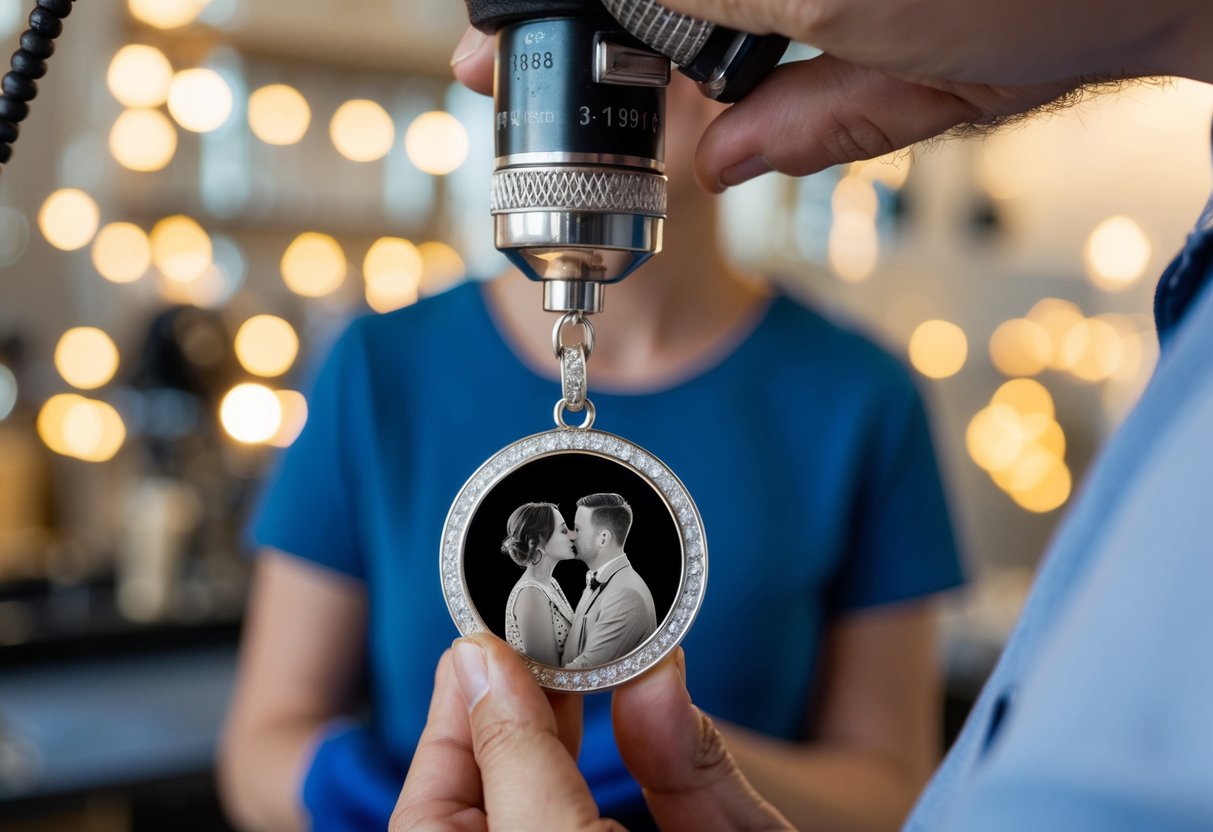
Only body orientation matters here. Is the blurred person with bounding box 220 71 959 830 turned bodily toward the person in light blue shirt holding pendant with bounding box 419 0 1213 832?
yes

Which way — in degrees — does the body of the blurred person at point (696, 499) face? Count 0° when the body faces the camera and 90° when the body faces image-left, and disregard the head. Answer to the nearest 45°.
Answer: approximately 0°

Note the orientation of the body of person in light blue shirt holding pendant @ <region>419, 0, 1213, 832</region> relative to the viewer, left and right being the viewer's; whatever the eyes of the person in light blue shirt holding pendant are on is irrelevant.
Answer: facing to the left of the viewer

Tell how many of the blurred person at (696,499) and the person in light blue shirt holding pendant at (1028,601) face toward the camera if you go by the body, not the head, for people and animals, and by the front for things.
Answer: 1
